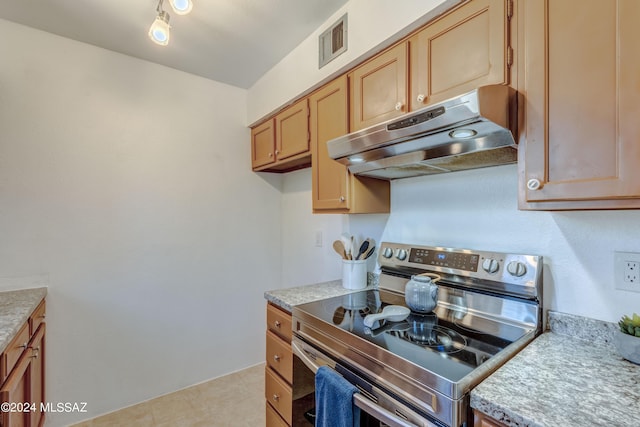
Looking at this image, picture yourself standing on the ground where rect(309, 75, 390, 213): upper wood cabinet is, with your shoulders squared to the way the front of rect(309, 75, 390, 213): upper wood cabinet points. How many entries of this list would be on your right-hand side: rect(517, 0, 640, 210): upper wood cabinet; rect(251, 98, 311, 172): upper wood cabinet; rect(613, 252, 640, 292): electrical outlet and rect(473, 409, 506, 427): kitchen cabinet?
1

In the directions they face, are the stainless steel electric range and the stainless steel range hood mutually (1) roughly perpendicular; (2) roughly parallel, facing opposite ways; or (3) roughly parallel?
roughly parallel

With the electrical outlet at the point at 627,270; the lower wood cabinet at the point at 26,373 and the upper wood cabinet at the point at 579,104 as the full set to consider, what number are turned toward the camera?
2

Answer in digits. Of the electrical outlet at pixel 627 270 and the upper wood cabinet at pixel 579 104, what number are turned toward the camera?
2

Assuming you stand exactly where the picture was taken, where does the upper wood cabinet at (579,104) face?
facing the viewer

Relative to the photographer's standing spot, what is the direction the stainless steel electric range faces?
facing the viewer and to the left of the viewer

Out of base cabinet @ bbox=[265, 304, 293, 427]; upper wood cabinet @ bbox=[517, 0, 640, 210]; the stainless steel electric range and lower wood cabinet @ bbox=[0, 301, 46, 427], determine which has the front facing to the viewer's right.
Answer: the lower wood cabinet

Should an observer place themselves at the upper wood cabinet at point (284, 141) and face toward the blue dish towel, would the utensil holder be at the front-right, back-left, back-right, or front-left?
front-left

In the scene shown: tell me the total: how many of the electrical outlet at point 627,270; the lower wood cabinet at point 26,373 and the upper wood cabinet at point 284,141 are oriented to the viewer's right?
1

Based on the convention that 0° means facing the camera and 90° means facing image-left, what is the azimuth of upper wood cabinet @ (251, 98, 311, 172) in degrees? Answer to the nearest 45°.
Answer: approximately 45°

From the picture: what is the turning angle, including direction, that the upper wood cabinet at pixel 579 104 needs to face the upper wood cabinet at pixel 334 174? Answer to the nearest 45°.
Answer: approximately 90° to its right

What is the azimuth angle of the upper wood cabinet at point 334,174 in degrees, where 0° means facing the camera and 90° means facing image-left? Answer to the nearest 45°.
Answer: approximately 45°

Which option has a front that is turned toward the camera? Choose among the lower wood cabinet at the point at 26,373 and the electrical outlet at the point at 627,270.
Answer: the electrical outlet

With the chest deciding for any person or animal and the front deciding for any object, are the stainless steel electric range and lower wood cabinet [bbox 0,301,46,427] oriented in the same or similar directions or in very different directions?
very different directions

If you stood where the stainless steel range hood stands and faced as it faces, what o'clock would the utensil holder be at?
The utensil holder is roughly at 3 o'clock from the stainless steel range hood.

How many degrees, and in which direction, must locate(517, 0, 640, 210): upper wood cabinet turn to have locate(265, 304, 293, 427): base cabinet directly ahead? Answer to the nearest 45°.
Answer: approximately 90° to its right

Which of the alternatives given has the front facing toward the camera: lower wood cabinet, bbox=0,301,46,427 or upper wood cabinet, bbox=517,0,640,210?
the upper wood cabinet

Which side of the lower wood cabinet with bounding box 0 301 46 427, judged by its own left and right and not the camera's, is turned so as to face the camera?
right

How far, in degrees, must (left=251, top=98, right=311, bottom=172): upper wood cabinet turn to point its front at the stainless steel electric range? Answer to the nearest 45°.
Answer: approximately 90° to its left
